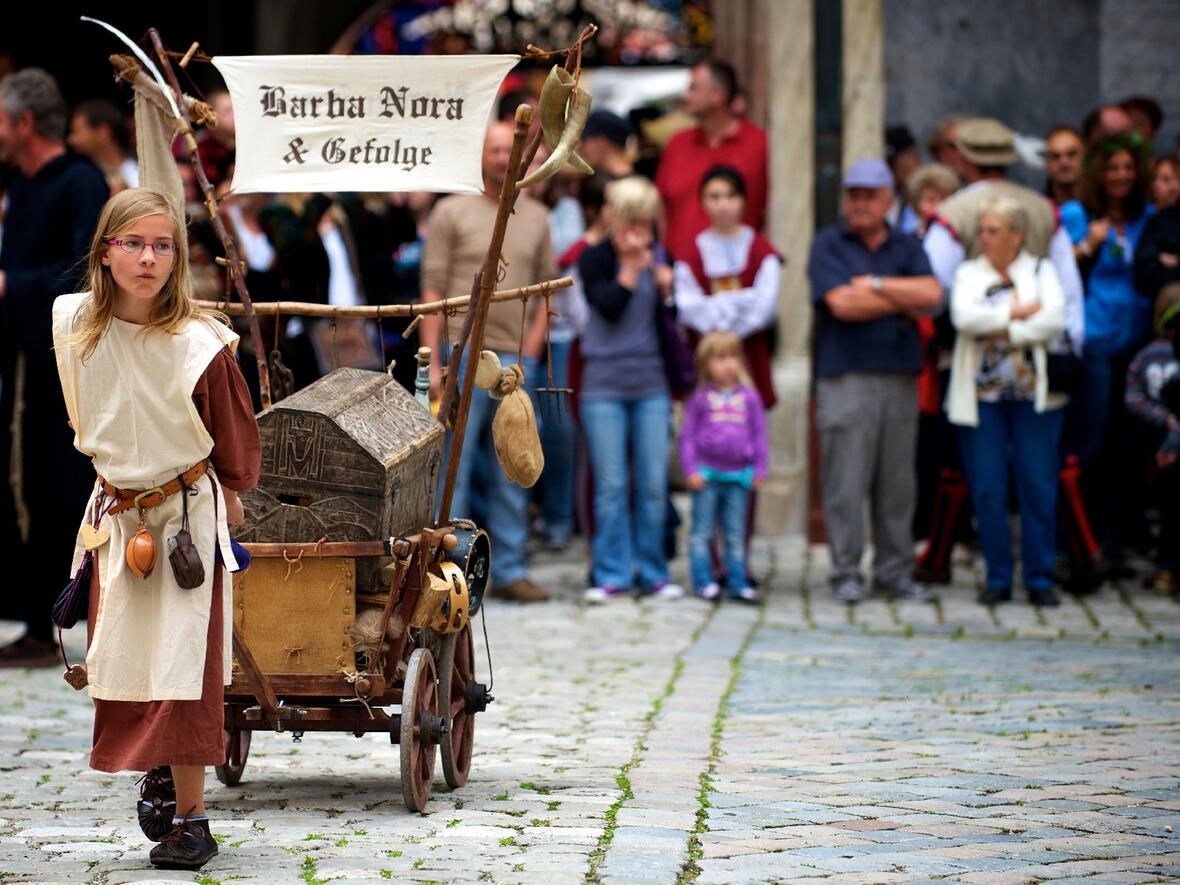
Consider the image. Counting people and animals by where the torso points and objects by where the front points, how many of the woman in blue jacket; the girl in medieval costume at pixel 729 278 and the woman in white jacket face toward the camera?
3

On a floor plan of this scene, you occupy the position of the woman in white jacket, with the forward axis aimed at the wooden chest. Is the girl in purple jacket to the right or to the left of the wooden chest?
right

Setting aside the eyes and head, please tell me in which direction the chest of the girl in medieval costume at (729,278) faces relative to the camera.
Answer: toward the camera

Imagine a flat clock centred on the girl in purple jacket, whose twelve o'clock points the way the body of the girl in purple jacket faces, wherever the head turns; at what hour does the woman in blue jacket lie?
The woman in blue jacket is roughly at 8 o'clock from the girl in purple jacket.

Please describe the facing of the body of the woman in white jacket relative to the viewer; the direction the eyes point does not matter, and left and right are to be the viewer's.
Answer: facing the viewer

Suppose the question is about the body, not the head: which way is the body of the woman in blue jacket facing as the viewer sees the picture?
toward the camera

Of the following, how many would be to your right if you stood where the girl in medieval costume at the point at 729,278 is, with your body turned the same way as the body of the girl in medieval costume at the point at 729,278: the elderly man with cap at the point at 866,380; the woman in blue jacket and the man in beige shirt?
1

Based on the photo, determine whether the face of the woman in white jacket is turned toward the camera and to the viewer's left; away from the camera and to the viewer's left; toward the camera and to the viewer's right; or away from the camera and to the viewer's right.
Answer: toward the camera and to the viewer's left
